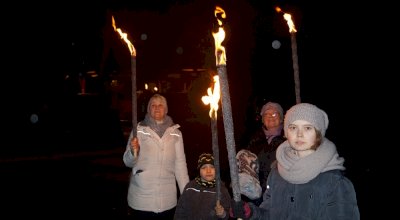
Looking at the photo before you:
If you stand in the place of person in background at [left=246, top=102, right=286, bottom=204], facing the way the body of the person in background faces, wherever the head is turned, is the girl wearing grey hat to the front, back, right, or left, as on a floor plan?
front

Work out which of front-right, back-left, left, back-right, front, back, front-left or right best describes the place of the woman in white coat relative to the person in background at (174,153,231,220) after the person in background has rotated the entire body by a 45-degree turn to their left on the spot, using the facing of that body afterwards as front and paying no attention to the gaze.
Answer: back

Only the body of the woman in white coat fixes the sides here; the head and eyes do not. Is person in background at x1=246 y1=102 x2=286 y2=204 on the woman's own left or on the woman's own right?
on the woman's own left

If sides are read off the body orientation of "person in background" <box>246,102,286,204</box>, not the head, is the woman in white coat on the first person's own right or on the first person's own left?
on the first person's own right

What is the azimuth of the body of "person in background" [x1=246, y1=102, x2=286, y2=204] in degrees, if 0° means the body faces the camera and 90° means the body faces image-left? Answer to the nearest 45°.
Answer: approximately 0°

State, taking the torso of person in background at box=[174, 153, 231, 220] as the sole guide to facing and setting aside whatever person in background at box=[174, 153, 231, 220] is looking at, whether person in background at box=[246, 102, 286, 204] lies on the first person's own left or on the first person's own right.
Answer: on the first person's own left

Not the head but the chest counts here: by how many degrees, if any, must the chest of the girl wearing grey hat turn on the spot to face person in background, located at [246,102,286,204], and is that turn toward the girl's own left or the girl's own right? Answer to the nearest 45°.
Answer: approximately 135° to the girl's own right

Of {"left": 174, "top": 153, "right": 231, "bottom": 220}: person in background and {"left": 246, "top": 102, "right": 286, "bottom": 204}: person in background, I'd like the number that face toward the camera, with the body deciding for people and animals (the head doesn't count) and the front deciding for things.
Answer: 2

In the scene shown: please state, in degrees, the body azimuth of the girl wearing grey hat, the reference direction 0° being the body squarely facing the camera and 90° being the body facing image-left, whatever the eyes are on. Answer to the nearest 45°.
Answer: approximately 45°

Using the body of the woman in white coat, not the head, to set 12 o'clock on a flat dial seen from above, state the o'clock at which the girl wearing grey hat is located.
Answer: The girl wearing grey hat is roughly at 11 o'clock from the woman in white coat.

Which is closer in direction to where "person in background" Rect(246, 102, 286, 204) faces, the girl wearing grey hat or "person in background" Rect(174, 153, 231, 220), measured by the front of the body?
the girl wearing grey hat

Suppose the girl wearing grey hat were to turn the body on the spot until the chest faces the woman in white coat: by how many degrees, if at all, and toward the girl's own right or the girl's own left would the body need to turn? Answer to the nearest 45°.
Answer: approximately 90° to the girl's own right

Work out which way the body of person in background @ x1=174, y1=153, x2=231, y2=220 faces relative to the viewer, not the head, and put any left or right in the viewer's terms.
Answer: facing the viewer
